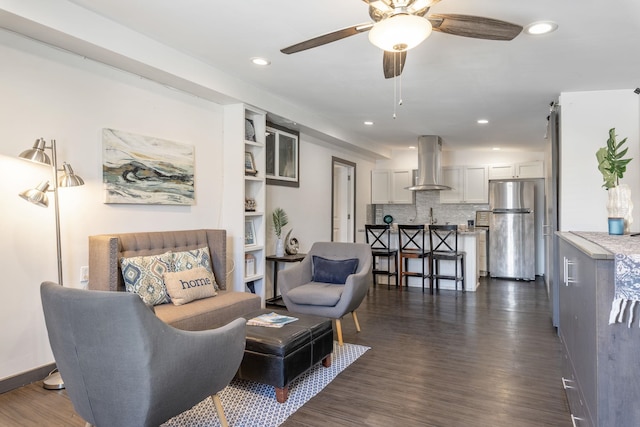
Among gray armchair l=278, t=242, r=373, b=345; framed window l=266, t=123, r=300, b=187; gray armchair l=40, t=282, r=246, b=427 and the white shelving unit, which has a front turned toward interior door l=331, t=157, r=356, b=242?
gray armchair l=40, t=282, r=246, b=427

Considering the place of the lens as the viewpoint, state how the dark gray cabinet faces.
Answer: facing to the left of the viewer

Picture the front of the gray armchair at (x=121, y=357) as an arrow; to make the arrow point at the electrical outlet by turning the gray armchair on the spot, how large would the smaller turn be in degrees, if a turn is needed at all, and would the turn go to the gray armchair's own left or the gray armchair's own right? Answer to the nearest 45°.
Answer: approximately 45° to the gray armchair's own left

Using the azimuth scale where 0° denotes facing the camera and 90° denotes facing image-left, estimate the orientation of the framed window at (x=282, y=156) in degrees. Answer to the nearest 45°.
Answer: approximately 315°

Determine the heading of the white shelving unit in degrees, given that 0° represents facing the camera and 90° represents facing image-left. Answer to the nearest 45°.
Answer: approximately 315°

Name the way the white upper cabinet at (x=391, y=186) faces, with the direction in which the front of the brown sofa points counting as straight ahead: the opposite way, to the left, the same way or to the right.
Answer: to the right
